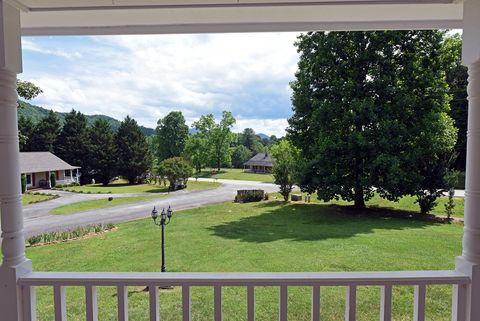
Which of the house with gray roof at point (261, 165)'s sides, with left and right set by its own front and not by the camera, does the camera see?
front

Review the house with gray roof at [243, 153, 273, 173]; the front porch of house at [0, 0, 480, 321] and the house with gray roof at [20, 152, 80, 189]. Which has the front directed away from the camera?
the front porch of house

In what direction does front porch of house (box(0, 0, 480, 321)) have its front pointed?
away from the camera

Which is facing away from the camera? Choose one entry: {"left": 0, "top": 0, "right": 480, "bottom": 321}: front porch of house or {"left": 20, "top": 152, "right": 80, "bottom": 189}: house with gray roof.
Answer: the front porch of house

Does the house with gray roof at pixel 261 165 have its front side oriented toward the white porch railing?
yes

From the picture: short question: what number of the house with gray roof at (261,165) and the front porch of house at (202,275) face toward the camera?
1

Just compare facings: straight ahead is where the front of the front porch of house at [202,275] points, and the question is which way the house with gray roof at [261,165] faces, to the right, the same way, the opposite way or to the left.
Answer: the opposite way

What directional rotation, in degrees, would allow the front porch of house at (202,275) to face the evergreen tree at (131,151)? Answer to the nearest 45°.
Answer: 0° — it already faces it

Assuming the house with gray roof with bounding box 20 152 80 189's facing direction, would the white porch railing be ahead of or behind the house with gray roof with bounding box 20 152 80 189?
ahead

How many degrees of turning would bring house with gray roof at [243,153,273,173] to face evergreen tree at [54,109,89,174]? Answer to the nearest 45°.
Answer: approximately 45° to its right

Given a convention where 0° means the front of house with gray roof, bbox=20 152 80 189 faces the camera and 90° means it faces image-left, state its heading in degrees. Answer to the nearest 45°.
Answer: approximately 315°

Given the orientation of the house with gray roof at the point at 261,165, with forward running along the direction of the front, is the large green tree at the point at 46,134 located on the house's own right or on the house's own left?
on the house's own right

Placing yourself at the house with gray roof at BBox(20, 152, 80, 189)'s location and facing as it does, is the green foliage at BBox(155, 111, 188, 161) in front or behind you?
in front

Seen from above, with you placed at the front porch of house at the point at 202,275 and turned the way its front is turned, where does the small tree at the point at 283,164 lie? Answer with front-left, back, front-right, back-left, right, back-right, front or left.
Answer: front

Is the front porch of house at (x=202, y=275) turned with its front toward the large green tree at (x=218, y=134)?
yes
